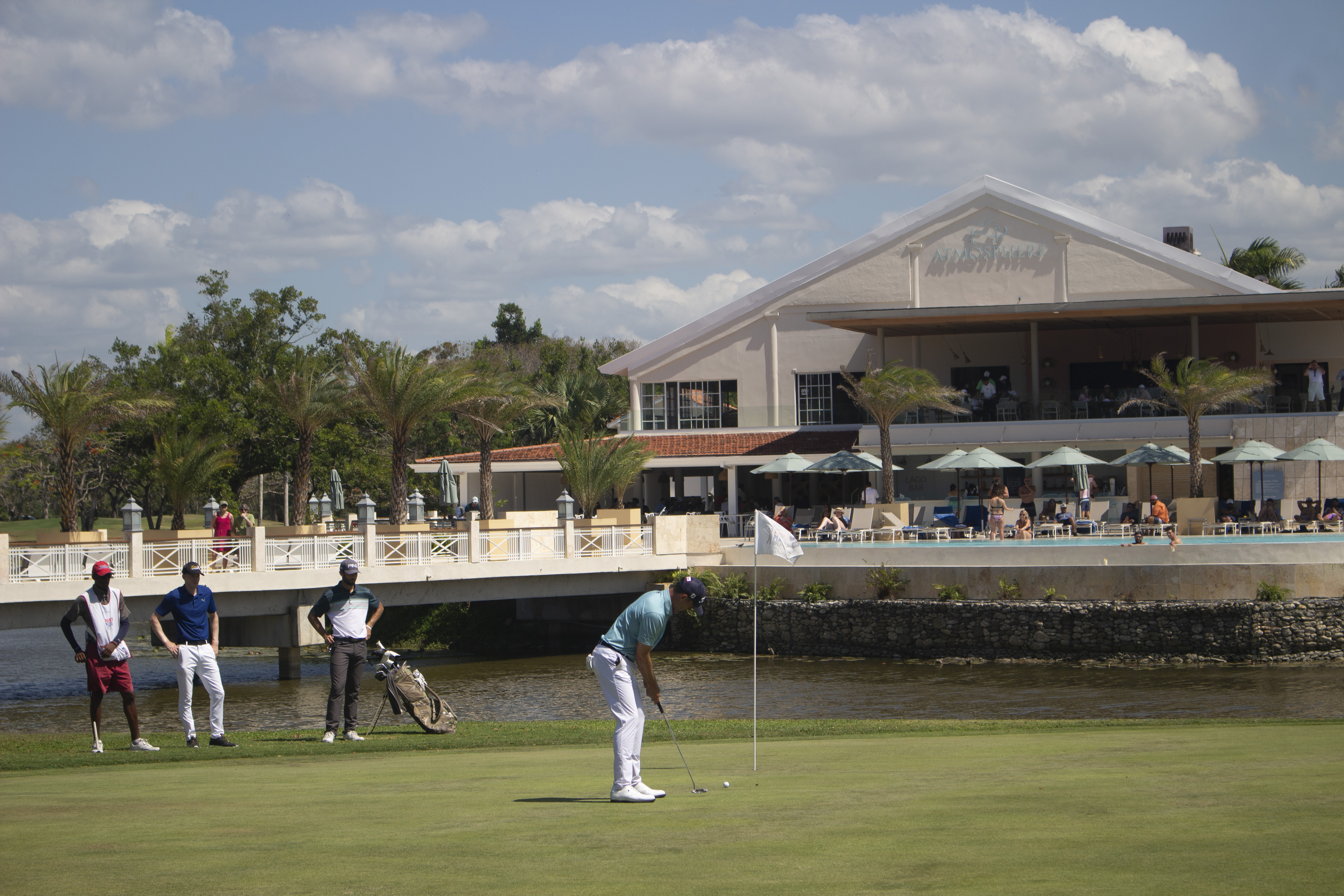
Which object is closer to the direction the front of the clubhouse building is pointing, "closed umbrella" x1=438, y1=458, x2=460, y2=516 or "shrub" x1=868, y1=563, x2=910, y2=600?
the shrub

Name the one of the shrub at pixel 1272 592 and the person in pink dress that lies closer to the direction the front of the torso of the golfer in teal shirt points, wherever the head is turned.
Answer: the shrub

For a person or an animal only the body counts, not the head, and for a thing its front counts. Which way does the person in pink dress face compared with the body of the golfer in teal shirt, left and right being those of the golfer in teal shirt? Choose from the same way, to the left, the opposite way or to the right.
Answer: to the right

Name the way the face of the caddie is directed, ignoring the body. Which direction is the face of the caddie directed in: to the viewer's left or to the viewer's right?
to the viewer's right

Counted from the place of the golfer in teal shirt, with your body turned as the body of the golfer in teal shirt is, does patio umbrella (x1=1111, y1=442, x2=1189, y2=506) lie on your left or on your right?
on your left

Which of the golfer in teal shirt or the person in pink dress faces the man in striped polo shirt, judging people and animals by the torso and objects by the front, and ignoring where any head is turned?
the person in pink dress

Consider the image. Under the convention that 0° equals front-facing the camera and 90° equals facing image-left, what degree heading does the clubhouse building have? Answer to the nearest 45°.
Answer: approximately 0°

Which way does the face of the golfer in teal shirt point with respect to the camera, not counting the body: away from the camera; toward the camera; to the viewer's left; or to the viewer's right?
to the viewer's right

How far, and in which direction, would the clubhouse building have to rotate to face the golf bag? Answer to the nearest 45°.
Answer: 0° — it already faces it

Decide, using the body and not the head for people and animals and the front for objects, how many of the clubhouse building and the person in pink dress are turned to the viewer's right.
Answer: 0

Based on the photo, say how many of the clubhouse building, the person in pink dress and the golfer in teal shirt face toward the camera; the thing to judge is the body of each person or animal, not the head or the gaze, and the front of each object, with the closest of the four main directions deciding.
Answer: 2

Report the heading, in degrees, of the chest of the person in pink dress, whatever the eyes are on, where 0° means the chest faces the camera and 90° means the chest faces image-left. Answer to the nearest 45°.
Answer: approximately 0°

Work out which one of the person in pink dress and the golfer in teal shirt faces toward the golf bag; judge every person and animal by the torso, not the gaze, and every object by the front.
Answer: the person in pink dress

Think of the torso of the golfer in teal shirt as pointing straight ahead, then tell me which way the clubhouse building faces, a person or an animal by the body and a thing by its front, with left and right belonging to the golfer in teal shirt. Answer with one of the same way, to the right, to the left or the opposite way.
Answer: to the right

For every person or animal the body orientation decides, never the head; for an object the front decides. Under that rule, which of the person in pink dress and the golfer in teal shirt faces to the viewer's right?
the golfer in teal shirt

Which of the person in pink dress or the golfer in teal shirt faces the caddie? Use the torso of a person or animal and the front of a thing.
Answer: the person in pink dress
